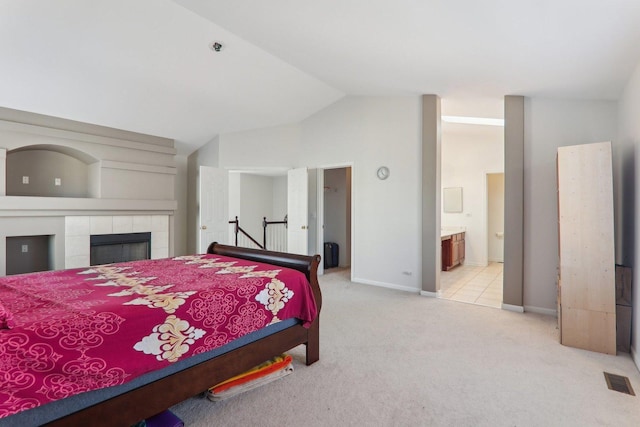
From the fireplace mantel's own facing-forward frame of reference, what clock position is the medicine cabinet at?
The medicine cabinet is roughly at 11 o'clock from the fireplace mantel.

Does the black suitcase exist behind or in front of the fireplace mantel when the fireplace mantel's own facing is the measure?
in front

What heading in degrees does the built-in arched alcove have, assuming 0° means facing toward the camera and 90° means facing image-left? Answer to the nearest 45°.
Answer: approximately 315°

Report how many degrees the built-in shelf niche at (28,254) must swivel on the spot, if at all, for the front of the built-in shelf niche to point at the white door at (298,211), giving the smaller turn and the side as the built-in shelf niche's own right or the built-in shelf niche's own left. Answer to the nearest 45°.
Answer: approximately 90° to the built-in shelf niche's own left

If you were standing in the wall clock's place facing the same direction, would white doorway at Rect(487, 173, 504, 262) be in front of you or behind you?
behind

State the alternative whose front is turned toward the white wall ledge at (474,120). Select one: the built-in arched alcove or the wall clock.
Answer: the built-in arched alcove
